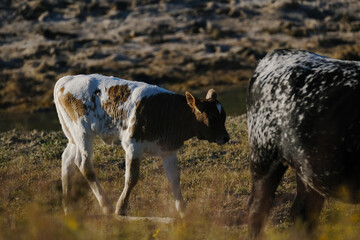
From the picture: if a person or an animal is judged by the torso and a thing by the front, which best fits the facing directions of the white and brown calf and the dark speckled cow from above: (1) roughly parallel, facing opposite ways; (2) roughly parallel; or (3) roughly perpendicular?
roughly parallel

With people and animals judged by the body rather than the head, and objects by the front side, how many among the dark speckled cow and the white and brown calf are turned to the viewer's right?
2

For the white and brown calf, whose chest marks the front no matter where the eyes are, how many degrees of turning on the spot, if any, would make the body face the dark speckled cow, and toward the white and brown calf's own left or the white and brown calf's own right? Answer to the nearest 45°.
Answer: approximately 45° to the white and brown calf's own right

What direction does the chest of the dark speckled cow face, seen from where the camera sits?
to the viewer's right

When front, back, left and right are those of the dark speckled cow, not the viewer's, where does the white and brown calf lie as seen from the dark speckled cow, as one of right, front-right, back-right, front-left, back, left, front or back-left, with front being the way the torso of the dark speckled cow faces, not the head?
back-left

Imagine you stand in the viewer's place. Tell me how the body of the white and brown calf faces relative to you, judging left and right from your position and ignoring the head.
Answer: facing to the right of the viewer
